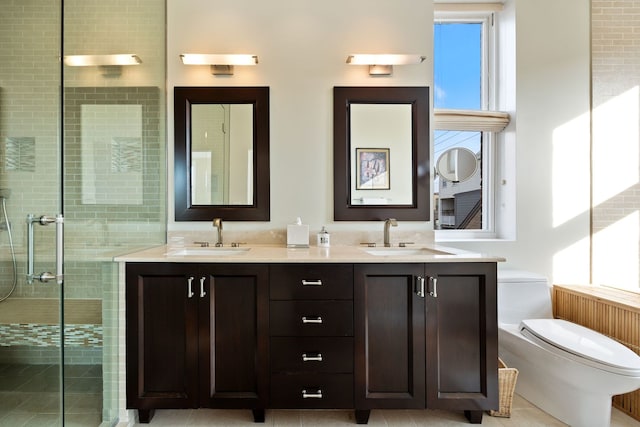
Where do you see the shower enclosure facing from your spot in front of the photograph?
facing the viewer

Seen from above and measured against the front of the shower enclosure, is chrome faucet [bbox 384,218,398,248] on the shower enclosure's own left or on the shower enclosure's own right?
on the shower enclosure's own left

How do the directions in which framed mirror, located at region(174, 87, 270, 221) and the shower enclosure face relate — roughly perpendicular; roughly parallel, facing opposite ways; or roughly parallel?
roughly parallel

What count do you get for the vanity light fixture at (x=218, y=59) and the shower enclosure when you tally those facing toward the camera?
2

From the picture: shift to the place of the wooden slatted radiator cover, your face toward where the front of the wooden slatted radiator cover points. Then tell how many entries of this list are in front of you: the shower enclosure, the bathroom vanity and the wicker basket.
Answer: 3

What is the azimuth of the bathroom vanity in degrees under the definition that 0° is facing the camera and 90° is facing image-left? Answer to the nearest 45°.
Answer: approximately 0°

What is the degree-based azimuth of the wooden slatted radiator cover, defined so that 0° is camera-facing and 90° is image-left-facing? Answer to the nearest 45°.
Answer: approximately 45°

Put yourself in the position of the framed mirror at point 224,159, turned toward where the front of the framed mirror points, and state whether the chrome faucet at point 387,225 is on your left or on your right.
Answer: on your left

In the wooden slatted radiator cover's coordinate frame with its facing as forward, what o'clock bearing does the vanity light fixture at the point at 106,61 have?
The vanity light fixture is roughly at 12 o'clock from the wooden slatted radiator cover.

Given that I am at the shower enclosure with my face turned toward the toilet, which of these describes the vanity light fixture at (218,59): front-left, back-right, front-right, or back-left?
front-left

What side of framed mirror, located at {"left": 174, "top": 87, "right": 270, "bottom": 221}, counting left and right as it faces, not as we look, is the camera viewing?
front

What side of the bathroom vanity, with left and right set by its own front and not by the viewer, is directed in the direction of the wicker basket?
left

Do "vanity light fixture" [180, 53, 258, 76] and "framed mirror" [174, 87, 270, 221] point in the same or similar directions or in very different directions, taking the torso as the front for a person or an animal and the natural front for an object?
same or similar directions
